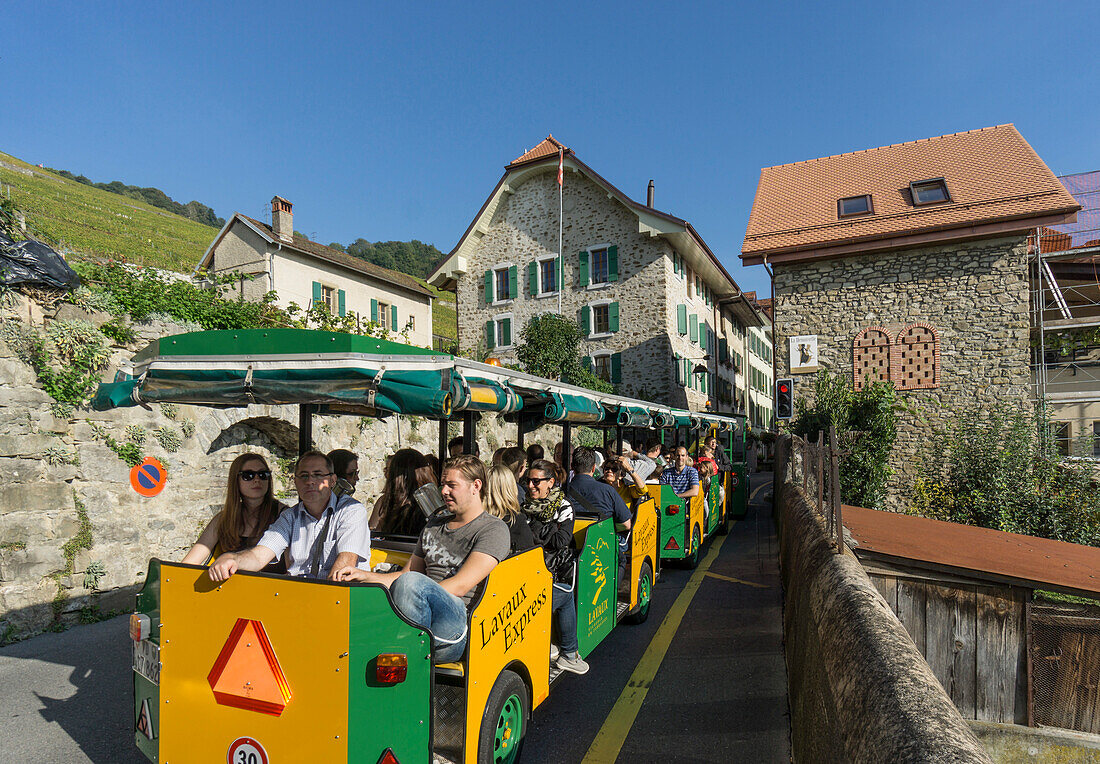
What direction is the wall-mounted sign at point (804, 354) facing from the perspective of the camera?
toward the camera

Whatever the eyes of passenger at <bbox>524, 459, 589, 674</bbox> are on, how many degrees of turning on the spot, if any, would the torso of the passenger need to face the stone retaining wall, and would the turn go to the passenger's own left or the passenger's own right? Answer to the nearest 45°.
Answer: approximately 90° to the passenger's own right

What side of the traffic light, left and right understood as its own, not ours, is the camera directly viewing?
front

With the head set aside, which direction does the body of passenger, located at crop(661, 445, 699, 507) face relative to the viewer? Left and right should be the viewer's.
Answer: facing the viewer

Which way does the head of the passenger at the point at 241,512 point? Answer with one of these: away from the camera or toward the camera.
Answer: toward the camera

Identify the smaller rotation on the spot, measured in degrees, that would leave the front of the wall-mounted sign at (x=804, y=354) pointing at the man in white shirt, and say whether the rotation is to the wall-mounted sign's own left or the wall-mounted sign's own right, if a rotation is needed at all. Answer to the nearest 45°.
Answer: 0° — it already faces them

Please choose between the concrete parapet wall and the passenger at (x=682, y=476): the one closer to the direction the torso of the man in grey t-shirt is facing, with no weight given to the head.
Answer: the concrete parapet wall

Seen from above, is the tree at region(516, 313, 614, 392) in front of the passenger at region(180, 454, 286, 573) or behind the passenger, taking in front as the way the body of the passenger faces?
behind

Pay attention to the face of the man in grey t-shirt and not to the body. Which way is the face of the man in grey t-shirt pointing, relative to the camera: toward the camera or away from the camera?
toward the camera

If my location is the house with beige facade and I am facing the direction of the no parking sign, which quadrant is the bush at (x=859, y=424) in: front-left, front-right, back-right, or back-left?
front-left

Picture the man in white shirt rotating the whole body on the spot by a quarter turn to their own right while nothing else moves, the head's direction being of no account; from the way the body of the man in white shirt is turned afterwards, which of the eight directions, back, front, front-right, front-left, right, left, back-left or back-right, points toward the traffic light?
back-right

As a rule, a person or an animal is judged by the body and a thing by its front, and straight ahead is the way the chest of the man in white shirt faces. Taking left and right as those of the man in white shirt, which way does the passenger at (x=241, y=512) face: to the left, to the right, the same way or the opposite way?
the same way

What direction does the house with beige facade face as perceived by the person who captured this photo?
facing the viewer and to the right of the viewer

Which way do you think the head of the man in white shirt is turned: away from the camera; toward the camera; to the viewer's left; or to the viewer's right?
toward the camera

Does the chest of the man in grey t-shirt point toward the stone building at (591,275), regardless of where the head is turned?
no
